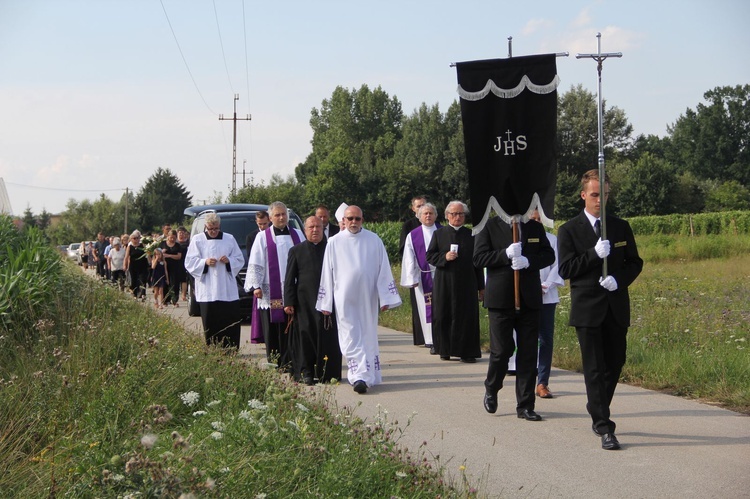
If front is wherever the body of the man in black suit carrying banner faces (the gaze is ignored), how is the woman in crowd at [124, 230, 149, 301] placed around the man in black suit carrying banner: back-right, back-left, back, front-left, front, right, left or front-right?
back-right

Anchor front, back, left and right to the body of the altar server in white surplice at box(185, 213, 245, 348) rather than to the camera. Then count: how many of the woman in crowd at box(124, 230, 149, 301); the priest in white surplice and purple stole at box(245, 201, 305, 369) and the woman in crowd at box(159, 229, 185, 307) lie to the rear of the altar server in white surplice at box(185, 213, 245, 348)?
2

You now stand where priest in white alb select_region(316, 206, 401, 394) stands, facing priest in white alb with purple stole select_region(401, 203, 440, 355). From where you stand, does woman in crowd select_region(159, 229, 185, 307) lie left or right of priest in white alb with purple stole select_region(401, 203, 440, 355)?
left

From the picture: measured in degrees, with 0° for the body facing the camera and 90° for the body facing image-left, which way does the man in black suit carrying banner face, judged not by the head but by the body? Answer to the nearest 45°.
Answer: approximately 0°

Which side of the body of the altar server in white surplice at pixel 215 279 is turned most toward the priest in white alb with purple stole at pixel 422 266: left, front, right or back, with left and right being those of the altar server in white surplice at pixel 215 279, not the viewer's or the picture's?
left

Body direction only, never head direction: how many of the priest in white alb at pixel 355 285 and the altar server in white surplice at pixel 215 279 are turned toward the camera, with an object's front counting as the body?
2

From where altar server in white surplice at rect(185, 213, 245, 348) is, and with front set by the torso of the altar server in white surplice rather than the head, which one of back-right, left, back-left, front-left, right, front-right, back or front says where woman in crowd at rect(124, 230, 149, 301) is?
back
